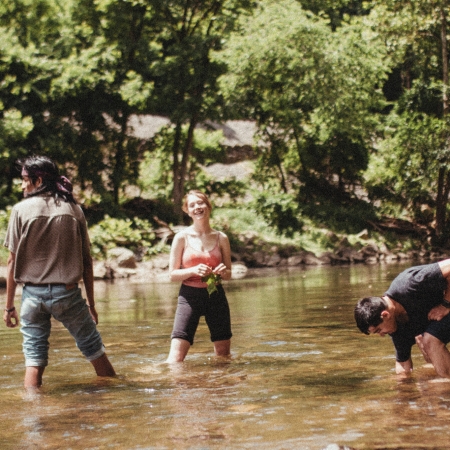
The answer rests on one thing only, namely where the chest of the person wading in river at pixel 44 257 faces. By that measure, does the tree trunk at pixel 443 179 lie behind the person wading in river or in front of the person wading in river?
in front

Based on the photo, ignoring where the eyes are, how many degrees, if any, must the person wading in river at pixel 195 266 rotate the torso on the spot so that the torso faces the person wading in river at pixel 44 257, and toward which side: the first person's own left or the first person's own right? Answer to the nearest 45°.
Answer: approximately 45° to the first person's own right

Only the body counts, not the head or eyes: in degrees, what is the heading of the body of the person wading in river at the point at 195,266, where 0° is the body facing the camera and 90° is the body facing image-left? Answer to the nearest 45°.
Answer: approximately 0°

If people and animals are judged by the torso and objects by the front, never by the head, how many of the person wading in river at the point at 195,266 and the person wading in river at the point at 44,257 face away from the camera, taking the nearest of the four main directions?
1

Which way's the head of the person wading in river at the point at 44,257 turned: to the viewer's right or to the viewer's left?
to the viewer's left

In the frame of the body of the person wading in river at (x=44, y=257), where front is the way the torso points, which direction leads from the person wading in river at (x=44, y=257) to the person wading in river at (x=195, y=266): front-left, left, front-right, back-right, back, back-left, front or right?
front-right

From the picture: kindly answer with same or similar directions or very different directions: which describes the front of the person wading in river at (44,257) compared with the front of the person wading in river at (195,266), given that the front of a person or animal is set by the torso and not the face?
very different directions

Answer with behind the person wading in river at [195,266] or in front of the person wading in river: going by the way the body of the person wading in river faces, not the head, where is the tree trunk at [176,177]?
behind

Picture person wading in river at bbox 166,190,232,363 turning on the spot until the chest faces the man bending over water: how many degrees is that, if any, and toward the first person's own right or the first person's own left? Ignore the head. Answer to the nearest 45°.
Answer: approximately 45° to the first person's own left

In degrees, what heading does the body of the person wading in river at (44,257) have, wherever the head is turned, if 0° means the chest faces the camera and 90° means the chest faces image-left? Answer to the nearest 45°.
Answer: approximately 180°

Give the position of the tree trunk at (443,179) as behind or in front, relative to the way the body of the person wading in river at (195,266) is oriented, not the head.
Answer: behind

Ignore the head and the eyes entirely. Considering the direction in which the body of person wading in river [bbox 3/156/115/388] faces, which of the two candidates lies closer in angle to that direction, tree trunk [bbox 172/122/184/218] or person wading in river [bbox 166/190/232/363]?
the tree trunk

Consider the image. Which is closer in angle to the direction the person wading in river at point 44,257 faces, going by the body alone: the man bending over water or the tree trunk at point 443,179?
the tree trunk

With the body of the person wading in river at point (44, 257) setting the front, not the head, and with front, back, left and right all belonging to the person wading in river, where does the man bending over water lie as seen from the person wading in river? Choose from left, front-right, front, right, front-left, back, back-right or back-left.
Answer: right
